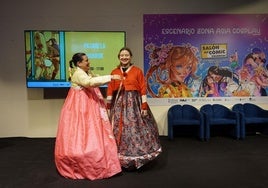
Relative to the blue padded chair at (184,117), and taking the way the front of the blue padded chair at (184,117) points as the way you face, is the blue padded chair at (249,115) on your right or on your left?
on your left

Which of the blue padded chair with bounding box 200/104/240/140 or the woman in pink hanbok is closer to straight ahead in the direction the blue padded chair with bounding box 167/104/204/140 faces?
the woman in pink hanbok

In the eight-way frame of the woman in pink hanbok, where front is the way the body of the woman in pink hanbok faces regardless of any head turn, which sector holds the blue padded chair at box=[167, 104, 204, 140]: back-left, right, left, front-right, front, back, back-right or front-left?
front-left

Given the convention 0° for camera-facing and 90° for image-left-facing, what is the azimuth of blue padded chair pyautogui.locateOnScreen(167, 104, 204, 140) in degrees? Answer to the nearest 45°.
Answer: approximately 0°

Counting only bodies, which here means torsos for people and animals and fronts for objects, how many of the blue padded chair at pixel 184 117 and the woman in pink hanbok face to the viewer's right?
1

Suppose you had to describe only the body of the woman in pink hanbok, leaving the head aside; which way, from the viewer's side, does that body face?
to the viewer's right

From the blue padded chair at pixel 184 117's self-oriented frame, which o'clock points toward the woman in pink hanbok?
The woman in pink hanbok is roughly at 1 o'clock from the blue padded chair.

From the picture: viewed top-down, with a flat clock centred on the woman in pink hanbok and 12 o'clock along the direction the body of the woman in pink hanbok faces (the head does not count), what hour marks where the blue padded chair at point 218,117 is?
The blue padded chair is roughly at 11 o'clock from the woman in pink hanbok.

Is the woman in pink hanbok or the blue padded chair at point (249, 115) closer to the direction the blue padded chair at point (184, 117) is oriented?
the woman in pink hanbok

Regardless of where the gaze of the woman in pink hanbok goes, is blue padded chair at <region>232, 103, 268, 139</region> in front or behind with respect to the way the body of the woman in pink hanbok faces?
in front

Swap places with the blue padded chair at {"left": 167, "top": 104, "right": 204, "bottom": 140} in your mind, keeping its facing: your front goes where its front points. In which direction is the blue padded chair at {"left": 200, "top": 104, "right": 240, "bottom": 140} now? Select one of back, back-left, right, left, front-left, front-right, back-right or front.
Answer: left

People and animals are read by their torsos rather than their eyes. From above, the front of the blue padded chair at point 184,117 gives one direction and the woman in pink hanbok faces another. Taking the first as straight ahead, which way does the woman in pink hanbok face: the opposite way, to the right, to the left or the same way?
to the left
